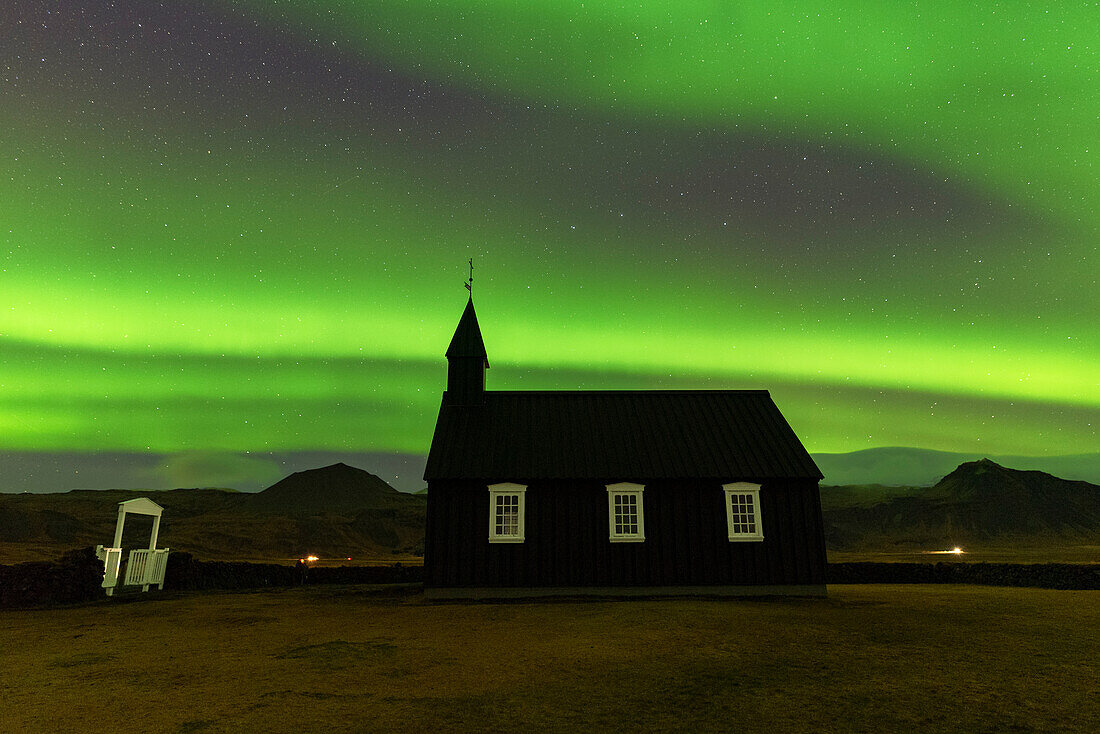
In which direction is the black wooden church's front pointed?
to the viewer's left

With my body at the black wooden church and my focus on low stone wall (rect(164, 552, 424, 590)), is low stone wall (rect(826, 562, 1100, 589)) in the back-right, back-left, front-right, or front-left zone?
back-right

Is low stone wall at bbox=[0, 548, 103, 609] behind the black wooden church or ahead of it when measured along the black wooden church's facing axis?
ahead

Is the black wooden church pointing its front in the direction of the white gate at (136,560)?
yes

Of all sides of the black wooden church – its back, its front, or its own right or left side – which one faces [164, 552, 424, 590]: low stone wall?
front

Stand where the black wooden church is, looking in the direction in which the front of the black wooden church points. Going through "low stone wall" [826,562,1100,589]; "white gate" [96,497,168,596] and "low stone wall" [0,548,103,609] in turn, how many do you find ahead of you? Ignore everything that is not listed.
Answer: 2

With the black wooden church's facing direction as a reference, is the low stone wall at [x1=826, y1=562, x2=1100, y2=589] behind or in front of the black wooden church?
behind

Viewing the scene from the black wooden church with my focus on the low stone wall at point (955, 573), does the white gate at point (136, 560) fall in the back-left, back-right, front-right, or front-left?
back-left

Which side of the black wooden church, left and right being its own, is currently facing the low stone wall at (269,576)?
front
